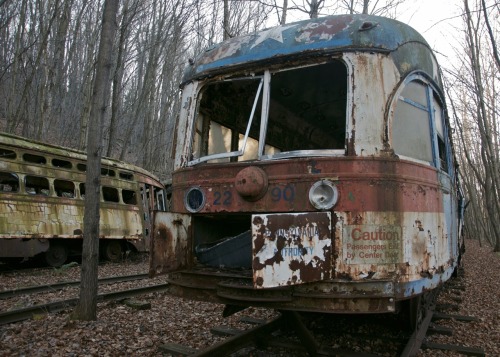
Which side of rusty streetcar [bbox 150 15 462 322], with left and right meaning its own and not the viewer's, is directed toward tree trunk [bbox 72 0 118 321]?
right

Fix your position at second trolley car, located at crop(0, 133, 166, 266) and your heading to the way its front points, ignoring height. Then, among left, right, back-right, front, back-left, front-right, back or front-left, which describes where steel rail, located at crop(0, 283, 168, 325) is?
back-right

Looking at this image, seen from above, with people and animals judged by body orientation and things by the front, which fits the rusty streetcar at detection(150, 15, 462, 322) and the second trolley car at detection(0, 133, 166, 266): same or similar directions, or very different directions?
very different directions

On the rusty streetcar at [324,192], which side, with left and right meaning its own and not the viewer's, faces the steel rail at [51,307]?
right

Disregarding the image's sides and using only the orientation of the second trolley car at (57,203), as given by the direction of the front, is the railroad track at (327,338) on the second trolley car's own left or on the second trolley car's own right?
on the second trolley car's own right

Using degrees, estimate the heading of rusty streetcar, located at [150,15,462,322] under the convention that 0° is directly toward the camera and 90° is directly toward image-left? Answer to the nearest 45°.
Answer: approximately 45°

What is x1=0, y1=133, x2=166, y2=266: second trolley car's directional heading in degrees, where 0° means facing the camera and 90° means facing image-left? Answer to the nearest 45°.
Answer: approximately 225°
